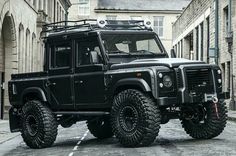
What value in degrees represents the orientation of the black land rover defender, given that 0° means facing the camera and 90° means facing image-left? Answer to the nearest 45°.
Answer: approximately 315°
